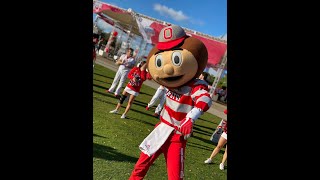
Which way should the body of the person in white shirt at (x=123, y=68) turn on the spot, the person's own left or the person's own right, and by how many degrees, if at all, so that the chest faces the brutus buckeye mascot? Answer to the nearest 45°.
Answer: approximately 45° to the person's own left

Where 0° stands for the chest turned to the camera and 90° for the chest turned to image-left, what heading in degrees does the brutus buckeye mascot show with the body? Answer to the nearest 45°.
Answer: approximately 45°

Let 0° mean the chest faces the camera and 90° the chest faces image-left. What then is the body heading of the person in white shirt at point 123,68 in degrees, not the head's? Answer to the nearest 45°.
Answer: approximately 45°

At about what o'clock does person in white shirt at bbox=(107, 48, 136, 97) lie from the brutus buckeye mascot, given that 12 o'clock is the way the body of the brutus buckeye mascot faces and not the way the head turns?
The person in white shirt is roughly at 4 o'clock from the brutus buckeye mascot.
